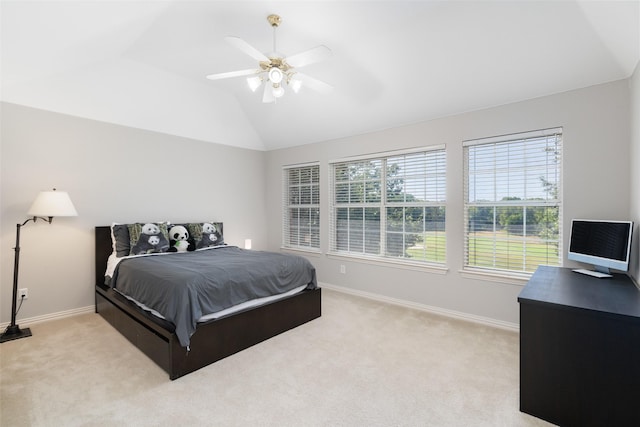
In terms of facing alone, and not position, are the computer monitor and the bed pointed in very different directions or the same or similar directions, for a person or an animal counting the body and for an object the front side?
very different directions

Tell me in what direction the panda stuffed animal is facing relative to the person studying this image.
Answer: facing the viewer and to the right of the viewer

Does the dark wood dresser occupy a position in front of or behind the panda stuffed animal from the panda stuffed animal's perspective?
in front

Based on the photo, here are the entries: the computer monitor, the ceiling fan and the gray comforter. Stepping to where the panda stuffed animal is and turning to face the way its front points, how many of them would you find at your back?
0

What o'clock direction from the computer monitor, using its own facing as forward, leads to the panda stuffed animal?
The panda stuffed animal is roughly at 1 o'clock from the computer monitor.

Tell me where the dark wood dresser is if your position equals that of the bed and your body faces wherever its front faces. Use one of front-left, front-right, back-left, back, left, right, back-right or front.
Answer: front

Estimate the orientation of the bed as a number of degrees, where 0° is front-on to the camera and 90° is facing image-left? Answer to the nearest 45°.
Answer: approximately 315°

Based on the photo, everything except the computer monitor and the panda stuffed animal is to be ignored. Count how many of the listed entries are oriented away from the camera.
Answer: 0

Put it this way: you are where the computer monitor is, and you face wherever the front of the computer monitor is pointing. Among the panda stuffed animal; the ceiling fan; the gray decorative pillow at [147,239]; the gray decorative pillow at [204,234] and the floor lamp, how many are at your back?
0

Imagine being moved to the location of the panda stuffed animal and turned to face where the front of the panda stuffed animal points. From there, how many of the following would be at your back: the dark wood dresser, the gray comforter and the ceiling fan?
0

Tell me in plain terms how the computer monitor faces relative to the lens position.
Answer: facing the viewer and to the left of the viewer

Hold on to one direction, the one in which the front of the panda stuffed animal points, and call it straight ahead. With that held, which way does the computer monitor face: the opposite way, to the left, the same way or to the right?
the opposite way
